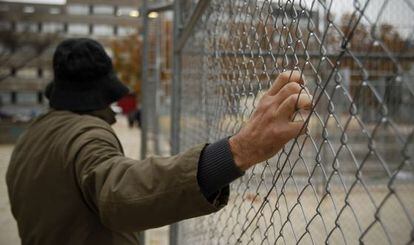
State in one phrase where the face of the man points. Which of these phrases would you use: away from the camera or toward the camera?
away from the camera

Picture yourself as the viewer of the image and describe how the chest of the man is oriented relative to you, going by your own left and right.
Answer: facing away from the viewer and to the right of the viewer
